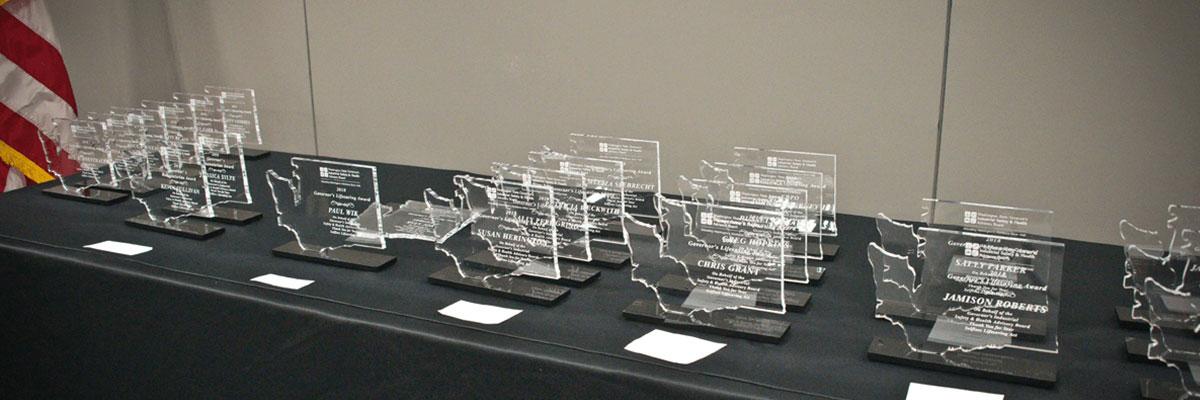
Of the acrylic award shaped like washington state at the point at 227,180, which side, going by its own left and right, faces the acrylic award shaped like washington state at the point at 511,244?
left

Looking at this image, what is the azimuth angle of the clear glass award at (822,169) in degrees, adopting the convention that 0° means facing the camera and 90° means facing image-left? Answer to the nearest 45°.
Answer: approximately 45°

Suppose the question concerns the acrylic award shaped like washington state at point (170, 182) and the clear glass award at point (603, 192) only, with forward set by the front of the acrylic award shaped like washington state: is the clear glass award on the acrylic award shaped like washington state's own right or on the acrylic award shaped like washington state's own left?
on the acrylic award shaped like washington state's own left

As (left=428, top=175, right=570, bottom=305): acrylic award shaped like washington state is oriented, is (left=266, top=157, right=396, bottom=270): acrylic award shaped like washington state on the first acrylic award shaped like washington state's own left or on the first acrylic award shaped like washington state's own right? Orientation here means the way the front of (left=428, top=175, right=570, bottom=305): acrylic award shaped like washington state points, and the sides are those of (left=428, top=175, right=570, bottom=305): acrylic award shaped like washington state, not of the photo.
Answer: on the first acrylic award shaped like washington state's own right

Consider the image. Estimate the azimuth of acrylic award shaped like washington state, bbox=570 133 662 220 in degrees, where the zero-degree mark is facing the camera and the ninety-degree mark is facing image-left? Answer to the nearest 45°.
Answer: approximately 45°

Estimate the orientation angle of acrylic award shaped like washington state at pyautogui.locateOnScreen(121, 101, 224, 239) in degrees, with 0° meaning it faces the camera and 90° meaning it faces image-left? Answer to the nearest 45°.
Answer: approximately 45°

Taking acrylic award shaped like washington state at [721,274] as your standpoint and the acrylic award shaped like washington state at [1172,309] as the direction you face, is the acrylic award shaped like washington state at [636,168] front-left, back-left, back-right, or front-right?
back-left

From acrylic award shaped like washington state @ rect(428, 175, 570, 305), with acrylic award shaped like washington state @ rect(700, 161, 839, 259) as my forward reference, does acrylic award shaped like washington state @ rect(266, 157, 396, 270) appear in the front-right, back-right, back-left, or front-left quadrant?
back-left

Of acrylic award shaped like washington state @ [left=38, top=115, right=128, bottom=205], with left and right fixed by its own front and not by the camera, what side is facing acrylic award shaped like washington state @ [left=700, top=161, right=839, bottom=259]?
left

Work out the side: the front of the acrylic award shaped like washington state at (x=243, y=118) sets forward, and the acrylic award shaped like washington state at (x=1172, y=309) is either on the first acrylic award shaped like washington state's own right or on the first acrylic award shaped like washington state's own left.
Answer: on the first acrylic award shaped like washington state's own left

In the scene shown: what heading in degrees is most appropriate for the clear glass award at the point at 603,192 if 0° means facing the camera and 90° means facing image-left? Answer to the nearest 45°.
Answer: approximately 45°

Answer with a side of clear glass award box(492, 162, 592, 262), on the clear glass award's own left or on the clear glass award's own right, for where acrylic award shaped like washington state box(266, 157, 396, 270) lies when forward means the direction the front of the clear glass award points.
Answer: on the clear glass award's own right

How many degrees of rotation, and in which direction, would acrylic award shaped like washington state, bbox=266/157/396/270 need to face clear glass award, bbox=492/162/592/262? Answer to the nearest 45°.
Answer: approximately 90° to its left

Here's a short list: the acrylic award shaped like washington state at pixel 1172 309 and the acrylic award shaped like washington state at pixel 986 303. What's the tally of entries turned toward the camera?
2

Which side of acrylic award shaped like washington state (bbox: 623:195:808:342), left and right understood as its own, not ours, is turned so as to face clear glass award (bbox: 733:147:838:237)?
back
